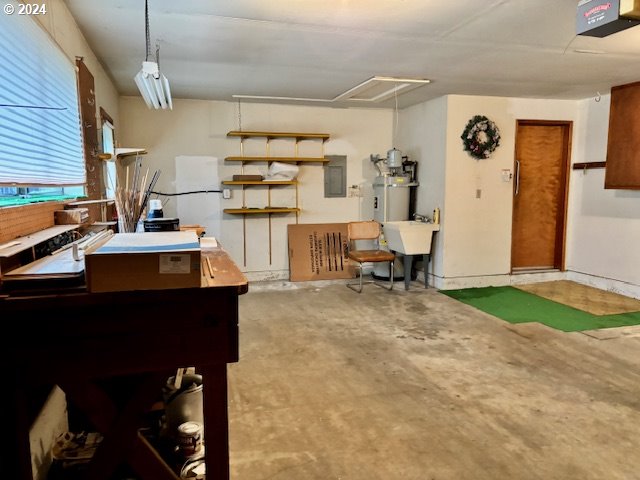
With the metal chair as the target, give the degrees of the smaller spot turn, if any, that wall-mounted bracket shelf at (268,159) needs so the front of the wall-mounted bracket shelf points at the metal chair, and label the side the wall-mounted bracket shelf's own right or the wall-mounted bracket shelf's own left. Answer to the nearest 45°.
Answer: approximately 90° to the wall-mounted bracket shelf's own left

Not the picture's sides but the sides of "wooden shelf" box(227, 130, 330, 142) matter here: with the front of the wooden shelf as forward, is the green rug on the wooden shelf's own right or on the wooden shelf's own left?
on the wooden shelf's own left

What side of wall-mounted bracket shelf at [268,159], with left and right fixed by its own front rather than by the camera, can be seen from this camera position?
front

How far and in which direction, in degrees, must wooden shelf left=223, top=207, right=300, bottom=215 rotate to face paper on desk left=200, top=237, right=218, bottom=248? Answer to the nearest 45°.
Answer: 0° — it already faces it

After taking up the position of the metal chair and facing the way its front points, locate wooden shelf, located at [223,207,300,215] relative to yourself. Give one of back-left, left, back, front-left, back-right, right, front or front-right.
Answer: back-right

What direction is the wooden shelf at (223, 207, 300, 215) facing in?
toward the camera

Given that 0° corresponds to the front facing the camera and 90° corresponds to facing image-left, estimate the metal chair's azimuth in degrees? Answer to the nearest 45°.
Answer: approximately 315°

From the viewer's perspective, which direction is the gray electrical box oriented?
toward the camera

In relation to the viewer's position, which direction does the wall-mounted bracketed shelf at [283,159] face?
facing the viewer

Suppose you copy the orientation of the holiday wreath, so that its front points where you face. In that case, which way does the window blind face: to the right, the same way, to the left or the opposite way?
to the left

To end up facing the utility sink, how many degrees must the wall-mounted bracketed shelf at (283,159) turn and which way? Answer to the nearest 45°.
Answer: approximately 90° to its left
